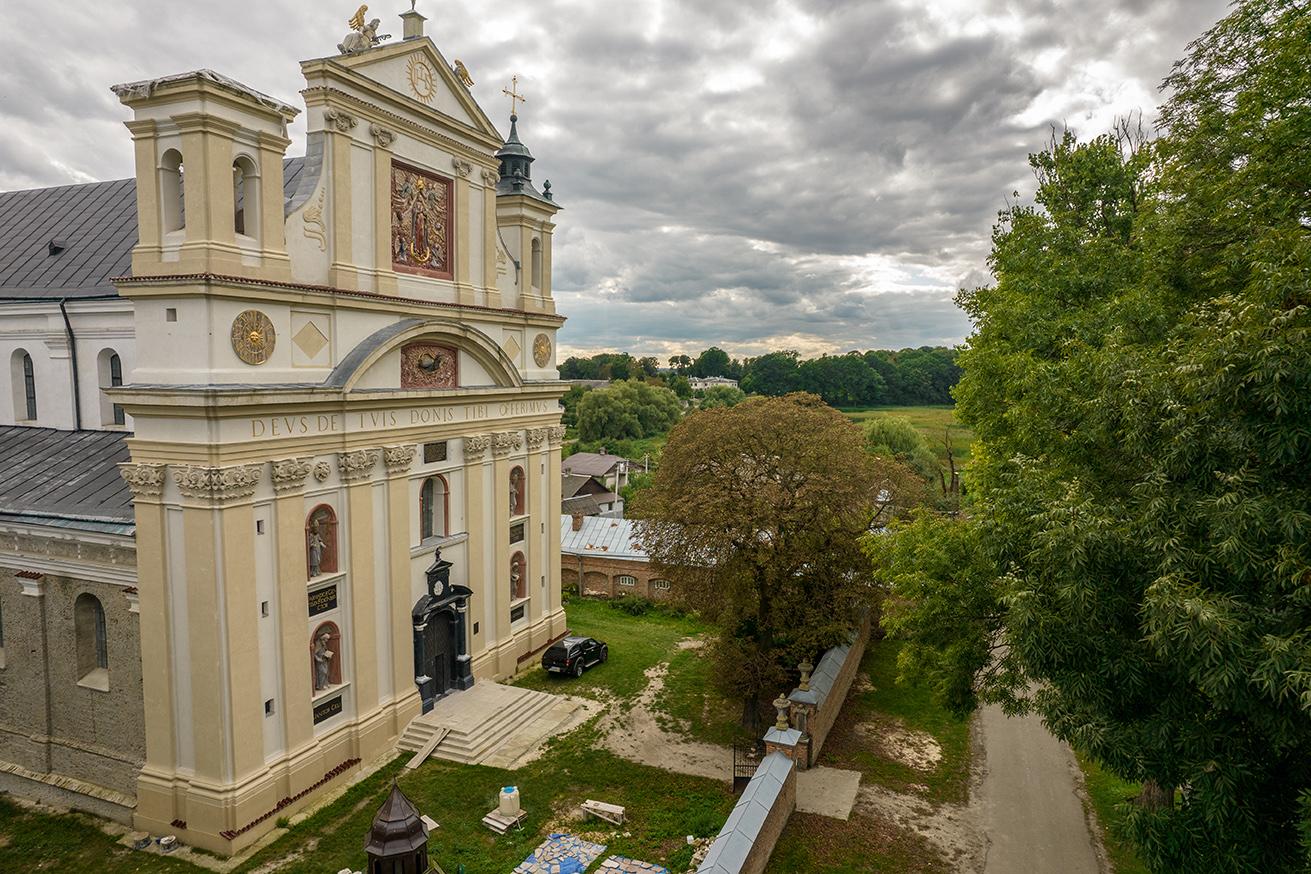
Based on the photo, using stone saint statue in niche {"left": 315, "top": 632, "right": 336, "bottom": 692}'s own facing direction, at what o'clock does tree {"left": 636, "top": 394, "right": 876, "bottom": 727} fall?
The tree is roughly at 11 o'clock from the stone saint statue in niche.

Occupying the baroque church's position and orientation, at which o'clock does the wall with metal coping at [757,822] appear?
The wall with metal coping is roughly at 12 o'clock from the baroque church.

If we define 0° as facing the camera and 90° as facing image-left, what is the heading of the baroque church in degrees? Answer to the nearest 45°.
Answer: approximately 315°

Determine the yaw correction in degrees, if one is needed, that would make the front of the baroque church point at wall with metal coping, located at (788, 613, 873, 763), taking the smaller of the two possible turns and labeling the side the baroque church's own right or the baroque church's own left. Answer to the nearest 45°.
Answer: approximately 45° to the baroque church's own left

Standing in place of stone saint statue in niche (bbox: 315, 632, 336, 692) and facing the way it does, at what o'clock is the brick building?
The brick building is roughly at 9 o'clock from the stone saint statue in niche.

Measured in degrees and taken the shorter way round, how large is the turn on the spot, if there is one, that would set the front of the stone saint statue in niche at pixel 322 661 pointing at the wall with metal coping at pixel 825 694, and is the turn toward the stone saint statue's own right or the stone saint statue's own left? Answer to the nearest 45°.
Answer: approximately 45° to the stone saint statue's own left

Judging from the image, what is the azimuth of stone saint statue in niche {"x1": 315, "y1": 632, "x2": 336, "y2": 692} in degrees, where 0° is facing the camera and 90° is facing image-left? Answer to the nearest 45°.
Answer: approximately 315°

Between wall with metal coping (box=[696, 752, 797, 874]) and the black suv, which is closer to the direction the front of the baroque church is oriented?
the wall with metal coping

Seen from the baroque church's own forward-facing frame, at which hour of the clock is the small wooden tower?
The small wooden tower is roughly at 1 o'clock from the baroque church.

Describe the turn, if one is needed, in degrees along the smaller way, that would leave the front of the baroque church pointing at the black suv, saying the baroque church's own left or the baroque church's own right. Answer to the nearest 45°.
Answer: approximately 45° to the baroque church's own left
